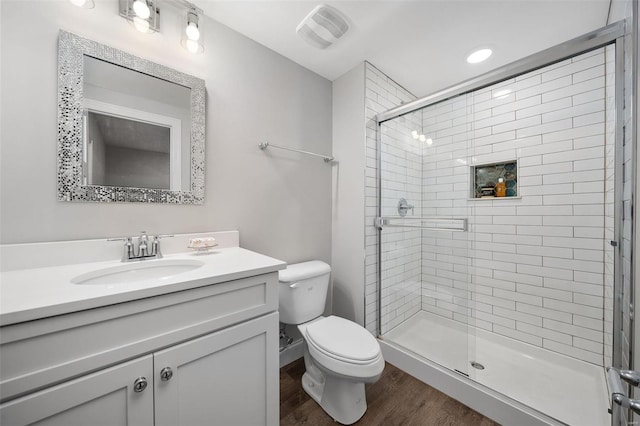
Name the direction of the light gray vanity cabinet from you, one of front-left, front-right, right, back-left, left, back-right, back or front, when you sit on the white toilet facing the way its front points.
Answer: right

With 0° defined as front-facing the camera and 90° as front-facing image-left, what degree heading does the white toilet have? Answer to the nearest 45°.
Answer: approximately 315°

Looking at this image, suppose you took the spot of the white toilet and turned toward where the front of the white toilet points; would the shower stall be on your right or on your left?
on your left

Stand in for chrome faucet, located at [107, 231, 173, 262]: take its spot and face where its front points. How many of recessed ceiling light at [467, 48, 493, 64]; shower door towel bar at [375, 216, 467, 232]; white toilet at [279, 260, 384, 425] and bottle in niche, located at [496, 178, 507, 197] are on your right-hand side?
0

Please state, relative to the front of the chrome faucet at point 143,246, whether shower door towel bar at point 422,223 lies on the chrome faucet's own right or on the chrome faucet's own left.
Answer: on the chrome faucet's own left

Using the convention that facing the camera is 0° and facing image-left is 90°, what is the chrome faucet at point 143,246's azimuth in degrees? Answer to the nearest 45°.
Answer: approximately 0°

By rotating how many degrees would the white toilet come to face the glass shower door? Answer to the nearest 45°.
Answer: approximately 90° to its left

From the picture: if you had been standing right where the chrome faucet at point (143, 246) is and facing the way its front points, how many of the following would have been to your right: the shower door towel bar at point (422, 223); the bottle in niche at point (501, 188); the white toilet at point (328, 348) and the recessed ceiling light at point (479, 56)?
0

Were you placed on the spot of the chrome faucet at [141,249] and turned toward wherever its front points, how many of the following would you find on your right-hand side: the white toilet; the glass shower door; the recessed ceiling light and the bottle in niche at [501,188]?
0

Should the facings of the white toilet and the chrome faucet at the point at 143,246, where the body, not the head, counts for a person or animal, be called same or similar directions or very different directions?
same or similar directions

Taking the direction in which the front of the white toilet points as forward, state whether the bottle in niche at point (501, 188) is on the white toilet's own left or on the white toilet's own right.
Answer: on the white toilet's own left

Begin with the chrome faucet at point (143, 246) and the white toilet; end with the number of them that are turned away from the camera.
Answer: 0

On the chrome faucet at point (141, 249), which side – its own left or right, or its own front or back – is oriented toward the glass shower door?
left

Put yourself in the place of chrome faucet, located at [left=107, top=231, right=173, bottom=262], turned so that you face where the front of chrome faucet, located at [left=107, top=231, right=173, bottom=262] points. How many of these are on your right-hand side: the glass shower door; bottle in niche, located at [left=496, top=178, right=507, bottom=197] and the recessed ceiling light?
0

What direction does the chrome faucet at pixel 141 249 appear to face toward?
toward the camera

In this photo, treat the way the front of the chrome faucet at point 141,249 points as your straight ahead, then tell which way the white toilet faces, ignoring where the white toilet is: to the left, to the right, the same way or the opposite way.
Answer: the same way
